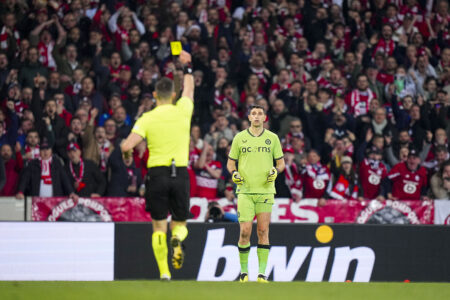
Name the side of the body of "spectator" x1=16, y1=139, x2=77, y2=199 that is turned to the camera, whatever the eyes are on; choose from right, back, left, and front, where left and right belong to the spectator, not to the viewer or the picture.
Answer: front

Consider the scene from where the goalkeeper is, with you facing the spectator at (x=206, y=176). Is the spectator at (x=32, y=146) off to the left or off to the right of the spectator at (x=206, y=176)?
left

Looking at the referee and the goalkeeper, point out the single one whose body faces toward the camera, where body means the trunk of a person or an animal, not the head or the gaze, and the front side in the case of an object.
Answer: the goalkeeper

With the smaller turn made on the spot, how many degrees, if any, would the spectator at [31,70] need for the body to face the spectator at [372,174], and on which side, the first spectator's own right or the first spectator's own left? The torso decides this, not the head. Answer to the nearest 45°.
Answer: approximately 90° to the first spectator's own left

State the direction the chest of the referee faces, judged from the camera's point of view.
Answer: away from the camera

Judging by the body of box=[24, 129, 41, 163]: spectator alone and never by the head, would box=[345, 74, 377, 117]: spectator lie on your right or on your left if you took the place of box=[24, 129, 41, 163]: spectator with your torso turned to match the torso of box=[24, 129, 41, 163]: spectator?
on your left

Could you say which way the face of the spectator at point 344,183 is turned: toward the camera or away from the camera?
toward the camera

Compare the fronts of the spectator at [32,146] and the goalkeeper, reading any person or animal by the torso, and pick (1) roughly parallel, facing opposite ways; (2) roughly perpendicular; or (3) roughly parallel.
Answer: roughly parallel

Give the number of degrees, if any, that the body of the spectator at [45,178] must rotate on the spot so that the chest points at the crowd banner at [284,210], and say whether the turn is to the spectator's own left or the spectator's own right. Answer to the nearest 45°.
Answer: approximately 90° to the spectator's own left

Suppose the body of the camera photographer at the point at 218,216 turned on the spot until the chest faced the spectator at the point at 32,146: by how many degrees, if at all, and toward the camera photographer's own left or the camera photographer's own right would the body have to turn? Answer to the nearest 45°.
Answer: approximately 135° to the camera photographer's own right

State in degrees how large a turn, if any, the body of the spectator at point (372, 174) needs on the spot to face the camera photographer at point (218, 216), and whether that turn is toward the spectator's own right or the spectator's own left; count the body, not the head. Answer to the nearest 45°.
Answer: approximately 45° to the spectator's own right

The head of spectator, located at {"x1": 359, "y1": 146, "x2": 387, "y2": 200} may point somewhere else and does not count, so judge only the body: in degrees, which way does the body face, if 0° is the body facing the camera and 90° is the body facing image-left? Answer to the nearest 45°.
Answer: approximately 0°

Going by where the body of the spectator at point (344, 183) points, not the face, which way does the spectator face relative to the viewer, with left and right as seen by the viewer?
facing the viewer

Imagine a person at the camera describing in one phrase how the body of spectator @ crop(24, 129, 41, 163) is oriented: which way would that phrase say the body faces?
toward the camera

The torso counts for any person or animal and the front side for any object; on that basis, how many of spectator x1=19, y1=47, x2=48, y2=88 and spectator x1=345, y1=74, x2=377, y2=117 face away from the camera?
0

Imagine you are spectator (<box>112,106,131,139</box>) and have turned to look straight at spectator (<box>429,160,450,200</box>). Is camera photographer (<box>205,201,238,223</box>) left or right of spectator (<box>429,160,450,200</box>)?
right

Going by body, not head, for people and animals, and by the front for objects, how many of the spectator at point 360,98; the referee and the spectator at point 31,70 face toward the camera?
2

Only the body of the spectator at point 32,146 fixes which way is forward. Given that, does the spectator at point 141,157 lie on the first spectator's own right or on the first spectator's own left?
on the first spectator's own left
